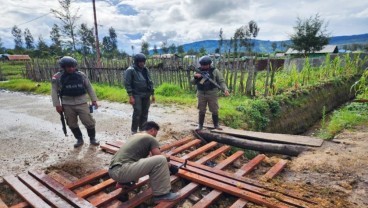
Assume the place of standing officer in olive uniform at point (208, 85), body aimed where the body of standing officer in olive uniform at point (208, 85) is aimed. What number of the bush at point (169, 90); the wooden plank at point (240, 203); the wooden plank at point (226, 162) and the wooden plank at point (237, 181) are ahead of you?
3

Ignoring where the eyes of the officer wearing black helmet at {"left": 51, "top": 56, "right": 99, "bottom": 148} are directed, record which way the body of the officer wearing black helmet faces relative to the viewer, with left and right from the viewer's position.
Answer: facing the viewer

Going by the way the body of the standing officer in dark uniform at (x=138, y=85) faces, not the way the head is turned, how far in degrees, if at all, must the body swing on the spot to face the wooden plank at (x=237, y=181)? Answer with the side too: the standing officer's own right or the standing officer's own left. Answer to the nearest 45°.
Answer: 0° — they already face it

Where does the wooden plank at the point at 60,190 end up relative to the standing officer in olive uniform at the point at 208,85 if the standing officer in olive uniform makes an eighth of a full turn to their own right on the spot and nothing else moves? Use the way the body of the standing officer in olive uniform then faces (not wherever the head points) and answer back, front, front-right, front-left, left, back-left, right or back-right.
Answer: front

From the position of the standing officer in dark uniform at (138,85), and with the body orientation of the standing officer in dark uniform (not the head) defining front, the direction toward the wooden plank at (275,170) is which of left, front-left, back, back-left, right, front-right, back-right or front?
front

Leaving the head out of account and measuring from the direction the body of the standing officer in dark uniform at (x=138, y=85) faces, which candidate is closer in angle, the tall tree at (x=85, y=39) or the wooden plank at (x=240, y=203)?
the wooden plank

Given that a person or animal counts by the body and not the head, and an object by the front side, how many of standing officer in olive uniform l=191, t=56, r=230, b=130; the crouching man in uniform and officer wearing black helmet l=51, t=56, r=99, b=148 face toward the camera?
2

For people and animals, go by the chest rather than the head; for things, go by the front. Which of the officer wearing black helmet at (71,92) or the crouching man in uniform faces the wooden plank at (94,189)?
the officer wearing black helmet

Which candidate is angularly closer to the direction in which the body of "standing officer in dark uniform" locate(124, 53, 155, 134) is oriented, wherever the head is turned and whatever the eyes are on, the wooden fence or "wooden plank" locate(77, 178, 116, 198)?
the wooden plank

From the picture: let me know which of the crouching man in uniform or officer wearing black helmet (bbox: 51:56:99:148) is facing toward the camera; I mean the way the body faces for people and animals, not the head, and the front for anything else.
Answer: the officer wearing black helmet

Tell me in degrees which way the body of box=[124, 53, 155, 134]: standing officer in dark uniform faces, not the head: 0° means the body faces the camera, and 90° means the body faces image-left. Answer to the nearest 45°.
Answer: approximately 315°

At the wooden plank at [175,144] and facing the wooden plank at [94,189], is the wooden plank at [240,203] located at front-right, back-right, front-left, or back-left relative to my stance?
front-left

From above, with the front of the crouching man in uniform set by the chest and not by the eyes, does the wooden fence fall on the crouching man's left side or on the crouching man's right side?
on the crouching man's left side

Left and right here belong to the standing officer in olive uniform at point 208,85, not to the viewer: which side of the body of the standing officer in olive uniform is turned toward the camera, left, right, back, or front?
front
